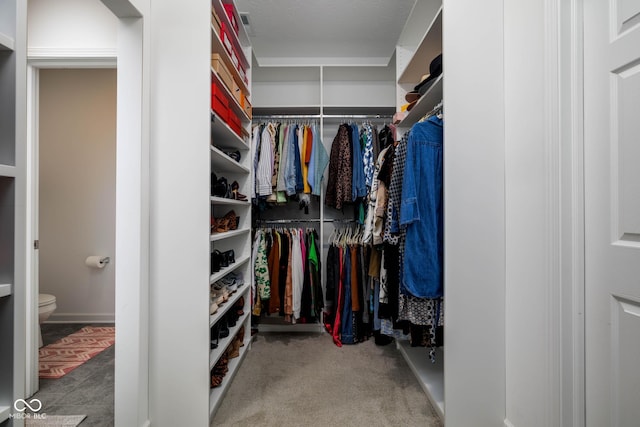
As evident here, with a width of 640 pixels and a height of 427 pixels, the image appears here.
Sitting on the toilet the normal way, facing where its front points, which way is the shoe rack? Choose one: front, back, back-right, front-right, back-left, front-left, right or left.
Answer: front-right

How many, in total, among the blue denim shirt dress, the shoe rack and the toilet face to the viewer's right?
2

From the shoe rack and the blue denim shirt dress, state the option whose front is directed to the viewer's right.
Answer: the shoe rack

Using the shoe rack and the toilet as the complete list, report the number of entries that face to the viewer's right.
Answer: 2

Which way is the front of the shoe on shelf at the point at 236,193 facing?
to the viewer's right

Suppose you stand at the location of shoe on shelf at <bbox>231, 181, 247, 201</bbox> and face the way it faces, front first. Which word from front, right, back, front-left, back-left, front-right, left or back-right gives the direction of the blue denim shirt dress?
front-right

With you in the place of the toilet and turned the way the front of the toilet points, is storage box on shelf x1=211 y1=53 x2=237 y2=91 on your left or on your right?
on your right
